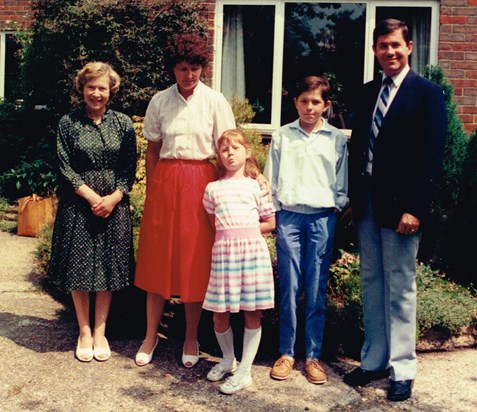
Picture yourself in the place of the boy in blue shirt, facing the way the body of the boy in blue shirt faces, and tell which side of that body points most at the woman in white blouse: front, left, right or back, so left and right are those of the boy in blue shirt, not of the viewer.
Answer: right

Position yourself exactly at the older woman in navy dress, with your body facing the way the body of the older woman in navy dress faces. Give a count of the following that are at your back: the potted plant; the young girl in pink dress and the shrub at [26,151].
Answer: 2

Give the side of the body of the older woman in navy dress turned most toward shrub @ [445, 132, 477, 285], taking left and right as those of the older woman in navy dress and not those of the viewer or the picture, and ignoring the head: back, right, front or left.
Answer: left

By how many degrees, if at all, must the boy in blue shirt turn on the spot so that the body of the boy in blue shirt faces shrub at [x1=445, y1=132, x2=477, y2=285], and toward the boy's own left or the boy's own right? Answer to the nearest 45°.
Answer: approximately 135° to the boy's own left
